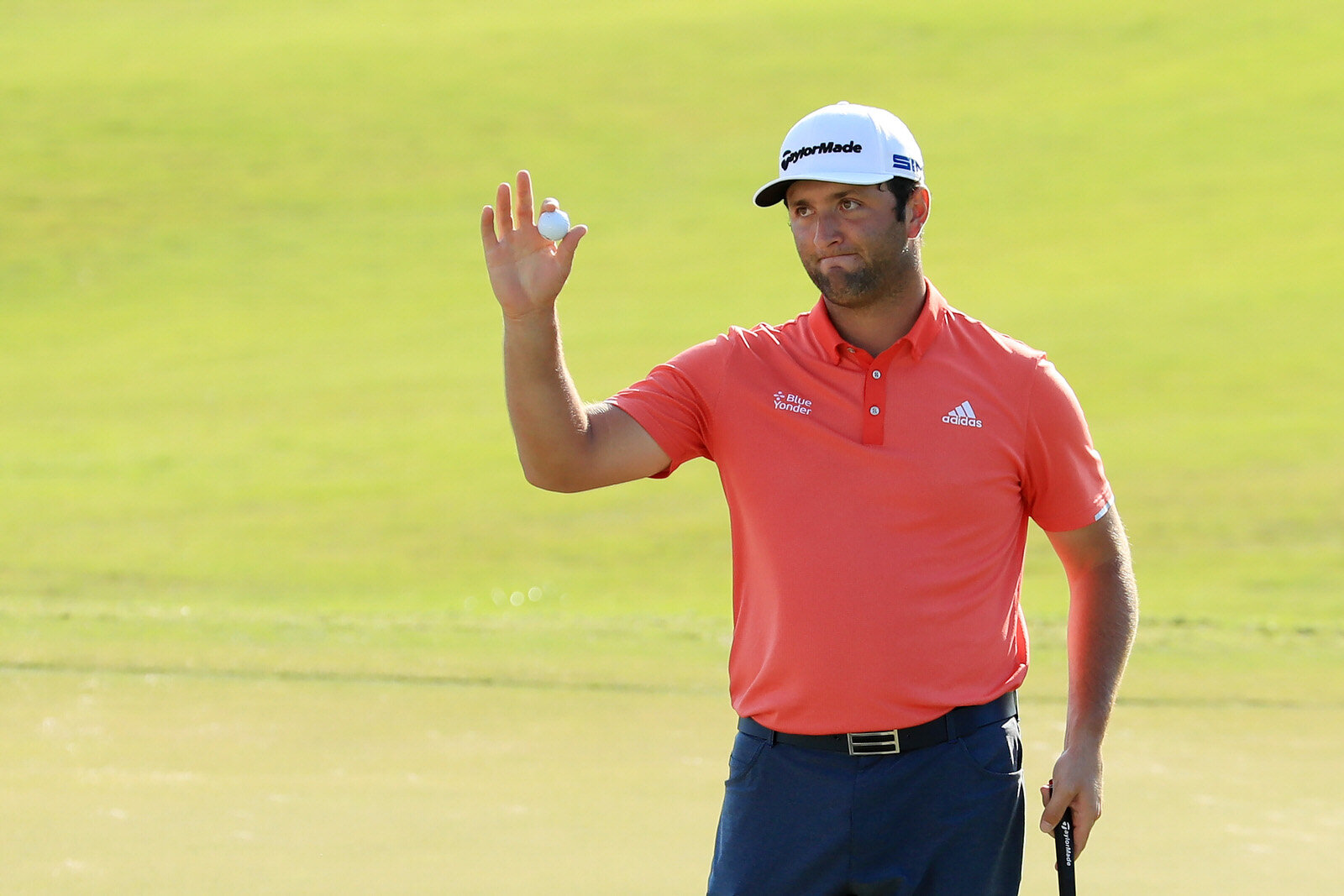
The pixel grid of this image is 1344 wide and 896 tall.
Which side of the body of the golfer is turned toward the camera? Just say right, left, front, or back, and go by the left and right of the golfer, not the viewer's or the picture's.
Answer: front

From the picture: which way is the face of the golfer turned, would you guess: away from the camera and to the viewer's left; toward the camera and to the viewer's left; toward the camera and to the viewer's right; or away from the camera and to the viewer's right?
toward the camera and to the viewer's left
